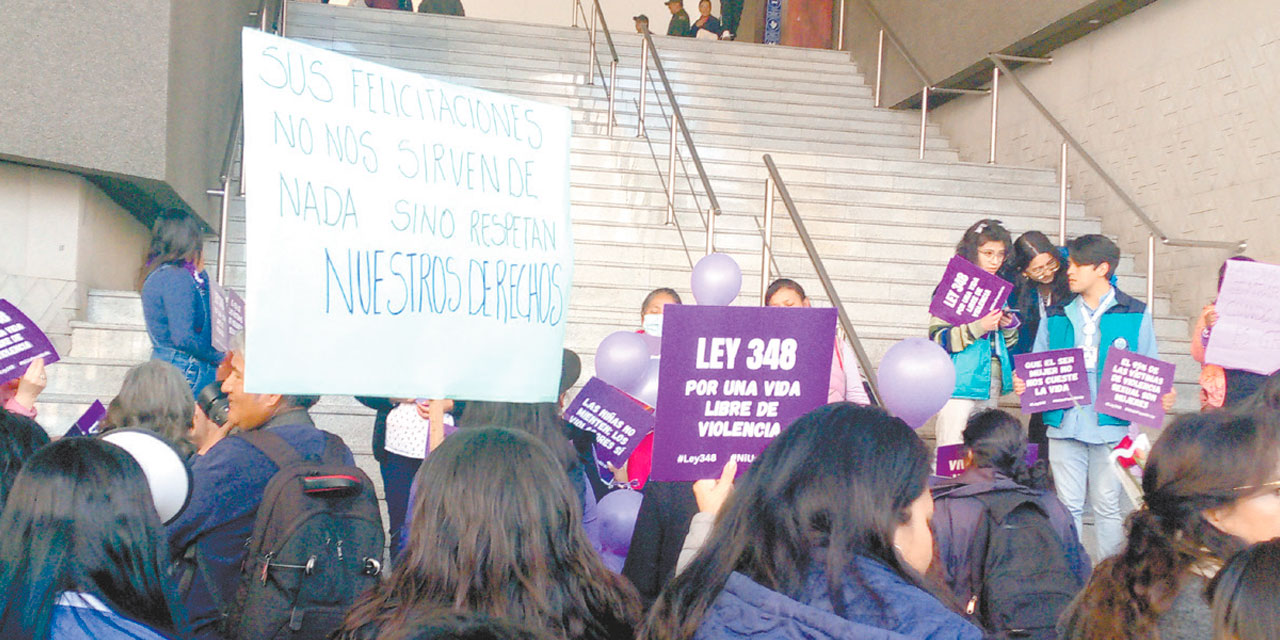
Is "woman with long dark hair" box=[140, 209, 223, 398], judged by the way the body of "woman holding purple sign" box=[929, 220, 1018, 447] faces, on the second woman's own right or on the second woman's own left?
on the second woman's own right

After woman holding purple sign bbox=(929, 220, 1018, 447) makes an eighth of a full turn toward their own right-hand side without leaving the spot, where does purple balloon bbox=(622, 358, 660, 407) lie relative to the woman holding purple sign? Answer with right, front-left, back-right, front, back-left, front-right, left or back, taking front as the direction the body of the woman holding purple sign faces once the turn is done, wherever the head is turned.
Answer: front-right

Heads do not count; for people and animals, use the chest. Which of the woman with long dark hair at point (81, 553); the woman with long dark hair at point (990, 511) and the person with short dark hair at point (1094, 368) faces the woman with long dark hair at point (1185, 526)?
the person with short dark hair

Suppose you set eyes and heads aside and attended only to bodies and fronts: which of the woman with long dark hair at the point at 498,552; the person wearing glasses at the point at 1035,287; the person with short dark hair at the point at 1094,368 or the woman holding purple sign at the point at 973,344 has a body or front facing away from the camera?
the woman with long dark hair

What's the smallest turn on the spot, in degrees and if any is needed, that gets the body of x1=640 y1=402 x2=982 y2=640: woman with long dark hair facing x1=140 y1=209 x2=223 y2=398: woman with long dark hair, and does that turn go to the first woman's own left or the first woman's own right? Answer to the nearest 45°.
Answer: approximately 90° to the first woman's own left

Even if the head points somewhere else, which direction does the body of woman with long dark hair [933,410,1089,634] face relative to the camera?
away from the camera

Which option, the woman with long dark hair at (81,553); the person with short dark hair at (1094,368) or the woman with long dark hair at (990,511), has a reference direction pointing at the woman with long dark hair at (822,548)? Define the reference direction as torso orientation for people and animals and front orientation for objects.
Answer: the person with short dark hair

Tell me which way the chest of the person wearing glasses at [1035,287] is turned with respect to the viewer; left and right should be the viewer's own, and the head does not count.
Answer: facing the viewer and to the right of the viewer

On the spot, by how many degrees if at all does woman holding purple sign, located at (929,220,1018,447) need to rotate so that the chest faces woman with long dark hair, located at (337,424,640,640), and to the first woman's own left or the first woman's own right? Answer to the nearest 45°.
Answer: approximately 45° to the first woman's own right

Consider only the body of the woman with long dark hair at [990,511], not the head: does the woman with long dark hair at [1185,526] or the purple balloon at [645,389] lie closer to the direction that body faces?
the purple balloon

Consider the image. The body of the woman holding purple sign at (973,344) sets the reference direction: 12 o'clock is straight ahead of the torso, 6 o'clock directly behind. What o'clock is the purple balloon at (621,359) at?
The purple balloon is roughly at 3 o'clock from the woman holding purple sign.

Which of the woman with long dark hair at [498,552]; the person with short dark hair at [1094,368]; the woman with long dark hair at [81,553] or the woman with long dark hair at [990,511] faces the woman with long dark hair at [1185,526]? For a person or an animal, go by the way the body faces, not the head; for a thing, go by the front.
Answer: the person with short dark hair

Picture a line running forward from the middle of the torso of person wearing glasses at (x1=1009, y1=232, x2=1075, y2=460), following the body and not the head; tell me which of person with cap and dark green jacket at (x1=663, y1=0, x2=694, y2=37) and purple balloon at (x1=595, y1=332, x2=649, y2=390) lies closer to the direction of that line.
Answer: the purple balloon

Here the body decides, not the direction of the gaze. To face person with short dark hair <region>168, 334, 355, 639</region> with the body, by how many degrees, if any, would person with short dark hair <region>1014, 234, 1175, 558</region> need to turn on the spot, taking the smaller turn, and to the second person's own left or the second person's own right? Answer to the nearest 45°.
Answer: approximately 45° to the second person's own right

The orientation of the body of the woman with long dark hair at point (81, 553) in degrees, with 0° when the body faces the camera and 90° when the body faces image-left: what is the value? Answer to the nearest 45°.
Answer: approximately 180°

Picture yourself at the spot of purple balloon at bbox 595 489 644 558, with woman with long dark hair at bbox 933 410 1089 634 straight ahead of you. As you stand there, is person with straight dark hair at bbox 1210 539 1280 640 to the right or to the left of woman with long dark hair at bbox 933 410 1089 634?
right

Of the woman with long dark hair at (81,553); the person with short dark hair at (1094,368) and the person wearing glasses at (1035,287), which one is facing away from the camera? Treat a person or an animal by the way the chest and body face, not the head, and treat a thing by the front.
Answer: the woman with long dark hair
